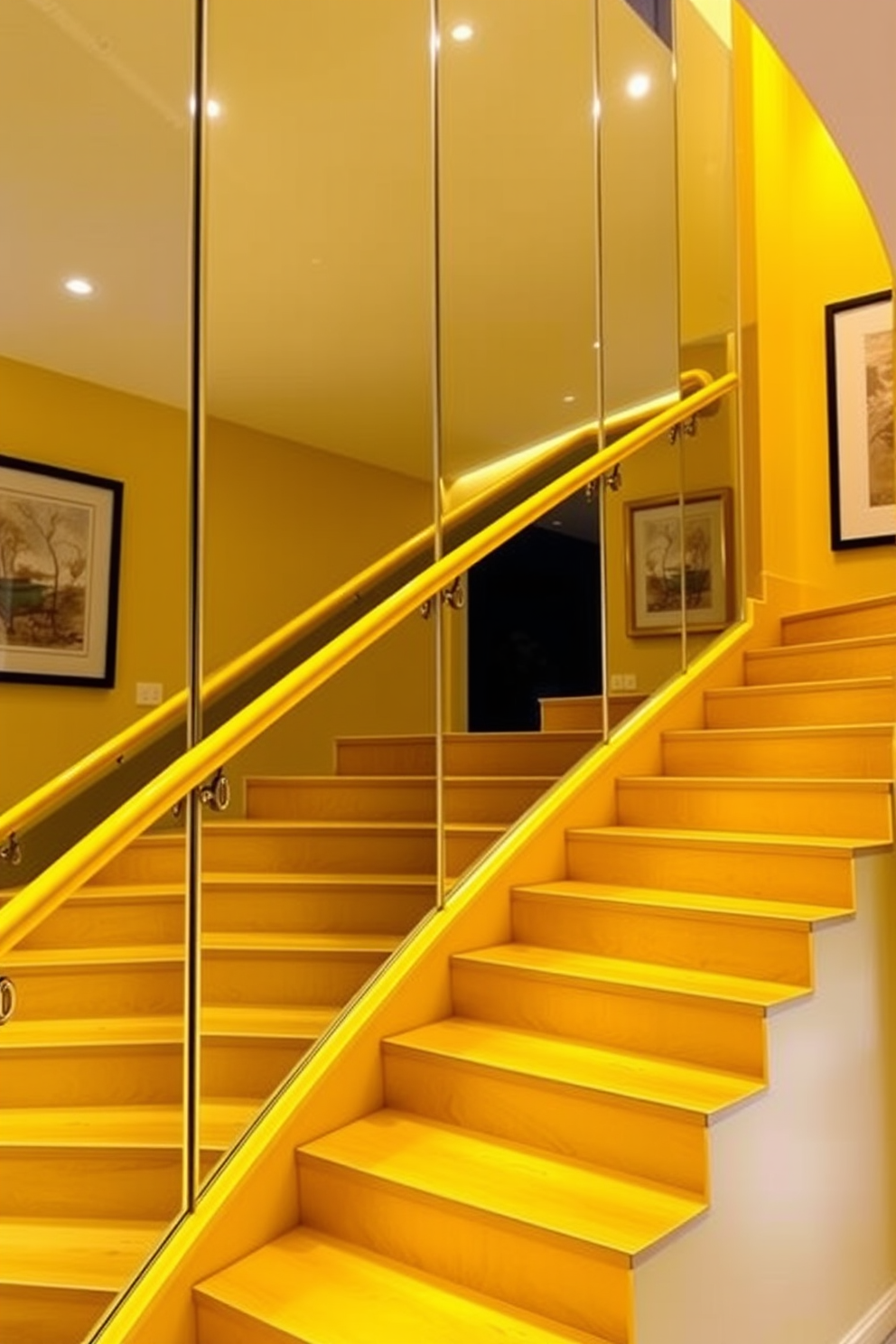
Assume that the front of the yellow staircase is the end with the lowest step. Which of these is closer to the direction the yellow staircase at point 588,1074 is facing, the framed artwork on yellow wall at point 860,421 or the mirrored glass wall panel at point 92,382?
the mirrored glass wall panel

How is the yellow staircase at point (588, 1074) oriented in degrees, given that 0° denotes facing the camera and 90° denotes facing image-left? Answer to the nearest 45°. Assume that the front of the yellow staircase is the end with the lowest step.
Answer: approximately 45°

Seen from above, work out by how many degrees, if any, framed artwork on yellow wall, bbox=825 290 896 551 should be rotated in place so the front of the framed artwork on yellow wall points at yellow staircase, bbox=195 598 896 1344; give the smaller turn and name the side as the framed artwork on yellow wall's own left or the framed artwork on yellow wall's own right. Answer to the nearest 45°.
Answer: approximately 45° to the framed artwork on yellow wall's own left

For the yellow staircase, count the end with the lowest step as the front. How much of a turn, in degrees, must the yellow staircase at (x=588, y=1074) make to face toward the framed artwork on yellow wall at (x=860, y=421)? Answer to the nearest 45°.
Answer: approximately 180°

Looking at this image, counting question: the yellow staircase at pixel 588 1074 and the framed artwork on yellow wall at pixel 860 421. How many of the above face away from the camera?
0

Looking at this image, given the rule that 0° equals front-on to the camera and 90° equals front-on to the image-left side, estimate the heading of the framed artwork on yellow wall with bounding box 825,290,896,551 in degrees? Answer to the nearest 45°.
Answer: approximately 45°

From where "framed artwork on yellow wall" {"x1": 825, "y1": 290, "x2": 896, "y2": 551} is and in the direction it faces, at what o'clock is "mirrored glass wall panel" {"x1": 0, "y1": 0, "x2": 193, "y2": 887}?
The mirrored glass wall panel is roughly at 12 o'clock from the framed artwork on yellow wall.

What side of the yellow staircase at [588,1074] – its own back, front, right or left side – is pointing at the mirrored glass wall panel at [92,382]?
right
